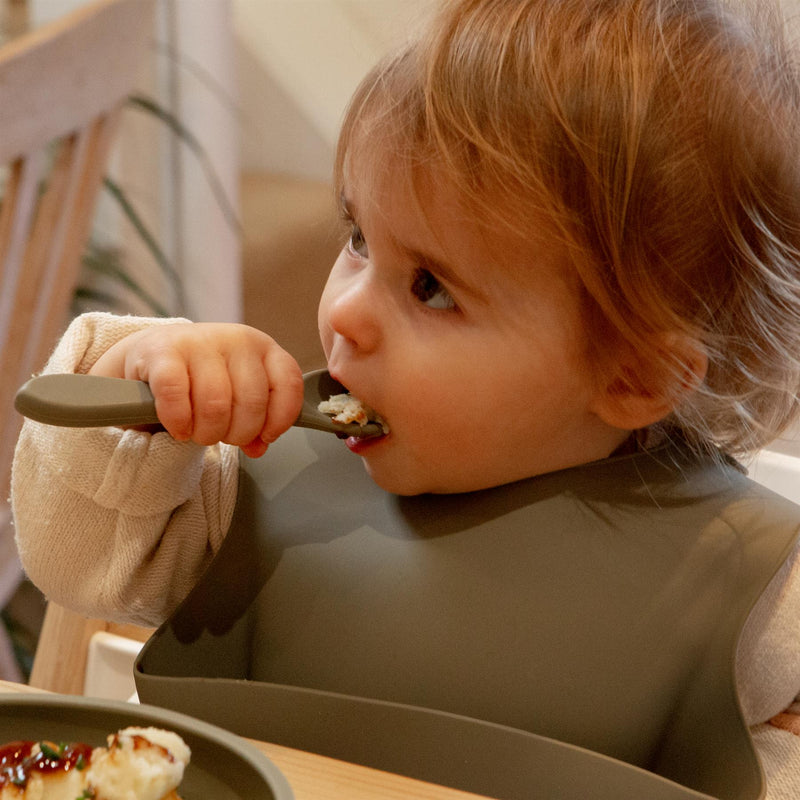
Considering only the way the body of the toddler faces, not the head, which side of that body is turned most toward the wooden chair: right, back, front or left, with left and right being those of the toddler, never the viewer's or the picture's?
right

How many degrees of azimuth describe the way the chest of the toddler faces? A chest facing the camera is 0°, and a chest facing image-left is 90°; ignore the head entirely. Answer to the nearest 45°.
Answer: approximately 45°

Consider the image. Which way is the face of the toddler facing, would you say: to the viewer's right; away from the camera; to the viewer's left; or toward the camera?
to the viewer's left
